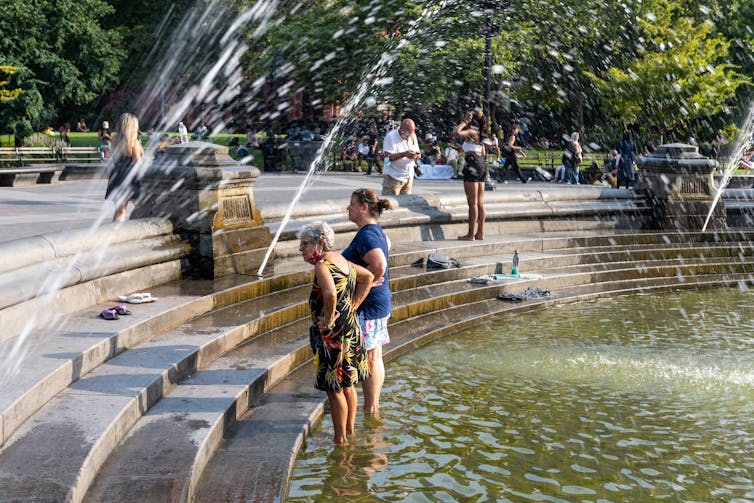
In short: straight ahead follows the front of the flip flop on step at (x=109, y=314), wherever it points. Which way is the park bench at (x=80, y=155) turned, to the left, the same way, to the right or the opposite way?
to the left

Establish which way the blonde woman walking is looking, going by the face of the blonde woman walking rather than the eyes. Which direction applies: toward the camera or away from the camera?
away from the camera

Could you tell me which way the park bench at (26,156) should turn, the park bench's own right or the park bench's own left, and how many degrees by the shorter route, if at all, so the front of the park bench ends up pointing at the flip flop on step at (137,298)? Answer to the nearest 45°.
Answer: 0° — it already faces it

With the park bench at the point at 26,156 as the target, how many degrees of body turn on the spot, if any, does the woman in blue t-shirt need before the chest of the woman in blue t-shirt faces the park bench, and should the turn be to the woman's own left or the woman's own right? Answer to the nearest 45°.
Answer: approximately 45° to the woman's own right

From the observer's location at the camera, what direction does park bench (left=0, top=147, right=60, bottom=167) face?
facing the viewer

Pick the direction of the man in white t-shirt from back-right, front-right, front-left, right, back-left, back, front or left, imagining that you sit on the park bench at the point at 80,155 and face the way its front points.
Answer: front

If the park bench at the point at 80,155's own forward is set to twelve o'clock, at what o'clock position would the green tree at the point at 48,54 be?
The green tree is roughly at 6 o'clock from the park bench.

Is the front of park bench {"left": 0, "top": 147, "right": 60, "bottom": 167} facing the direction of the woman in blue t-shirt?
yes

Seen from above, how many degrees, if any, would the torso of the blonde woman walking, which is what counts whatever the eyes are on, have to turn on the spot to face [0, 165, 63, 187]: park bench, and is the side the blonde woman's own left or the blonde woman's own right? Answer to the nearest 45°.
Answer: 0° — they already face it

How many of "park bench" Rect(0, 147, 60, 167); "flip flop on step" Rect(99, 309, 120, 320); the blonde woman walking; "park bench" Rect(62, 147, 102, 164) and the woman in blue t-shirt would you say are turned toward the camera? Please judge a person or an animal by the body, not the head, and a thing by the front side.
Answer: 2

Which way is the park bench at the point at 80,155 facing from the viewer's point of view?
toward the camera

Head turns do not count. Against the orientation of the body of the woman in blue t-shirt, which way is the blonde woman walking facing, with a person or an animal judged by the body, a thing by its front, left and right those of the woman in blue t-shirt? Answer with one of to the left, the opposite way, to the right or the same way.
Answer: to the right

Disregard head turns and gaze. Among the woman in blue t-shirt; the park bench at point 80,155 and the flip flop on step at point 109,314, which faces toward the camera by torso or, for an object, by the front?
the park bench

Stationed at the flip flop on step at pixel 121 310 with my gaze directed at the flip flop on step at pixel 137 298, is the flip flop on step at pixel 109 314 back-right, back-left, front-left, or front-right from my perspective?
back-left

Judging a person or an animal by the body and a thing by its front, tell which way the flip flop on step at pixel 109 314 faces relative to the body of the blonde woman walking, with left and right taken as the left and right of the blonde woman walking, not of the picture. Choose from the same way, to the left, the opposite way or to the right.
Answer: to the left

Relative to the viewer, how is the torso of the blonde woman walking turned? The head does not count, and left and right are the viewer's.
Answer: facing away from the viewer

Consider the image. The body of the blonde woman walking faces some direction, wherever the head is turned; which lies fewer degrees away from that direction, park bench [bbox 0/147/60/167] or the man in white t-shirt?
the park bench

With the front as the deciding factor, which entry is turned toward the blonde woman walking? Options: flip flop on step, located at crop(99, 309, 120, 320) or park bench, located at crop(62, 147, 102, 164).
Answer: the park bench

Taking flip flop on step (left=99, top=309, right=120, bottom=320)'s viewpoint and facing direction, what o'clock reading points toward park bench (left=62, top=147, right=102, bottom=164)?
The park bench is roughly at 3 o'clock from the flip flop on step.

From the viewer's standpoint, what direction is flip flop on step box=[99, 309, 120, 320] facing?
to the viewer's left

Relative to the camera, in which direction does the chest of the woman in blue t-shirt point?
to the viewer's left
